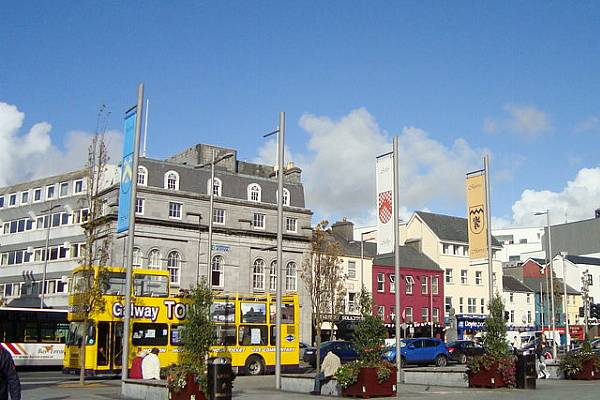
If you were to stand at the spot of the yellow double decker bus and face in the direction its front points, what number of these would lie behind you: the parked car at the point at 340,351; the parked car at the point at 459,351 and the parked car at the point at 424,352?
3

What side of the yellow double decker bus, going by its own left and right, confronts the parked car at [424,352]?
back

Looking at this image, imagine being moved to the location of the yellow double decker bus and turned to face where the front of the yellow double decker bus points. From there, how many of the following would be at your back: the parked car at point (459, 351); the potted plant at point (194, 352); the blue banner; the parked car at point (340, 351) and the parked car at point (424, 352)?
3

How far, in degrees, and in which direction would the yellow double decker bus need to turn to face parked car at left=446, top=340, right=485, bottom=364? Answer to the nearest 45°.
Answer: approximately 180°

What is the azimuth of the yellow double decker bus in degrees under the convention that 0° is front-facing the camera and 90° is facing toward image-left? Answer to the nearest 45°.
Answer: approximately 45°

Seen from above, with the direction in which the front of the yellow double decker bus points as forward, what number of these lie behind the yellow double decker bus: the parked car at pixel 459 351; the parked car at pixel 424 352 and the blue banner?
2

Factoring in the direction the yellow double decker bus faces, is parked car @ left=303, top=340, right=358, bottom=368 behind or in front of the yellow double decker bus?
behind

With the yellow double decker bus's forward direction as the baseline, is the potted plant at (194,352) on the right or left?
on its left

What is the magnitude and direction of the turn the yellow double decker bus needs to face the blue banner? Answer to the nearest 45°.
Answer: approximately 45° to its left
